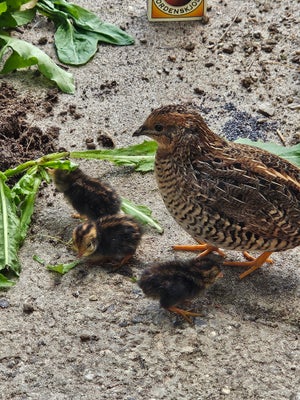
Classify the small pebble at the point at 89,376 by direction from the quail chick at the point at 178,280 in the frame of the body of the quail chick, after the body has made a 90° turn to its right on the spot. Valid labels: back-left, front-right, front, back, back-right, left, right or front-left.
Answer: front-right

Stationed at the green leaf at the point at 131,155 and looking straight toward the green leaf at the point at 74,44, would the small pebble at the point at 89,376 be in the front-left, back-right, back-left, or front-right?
back-left

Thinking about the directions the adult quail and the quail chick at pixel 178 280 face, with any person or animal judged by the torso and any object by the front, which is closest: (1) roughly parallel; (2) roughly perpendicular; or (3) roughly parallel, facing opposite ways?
roughly parallel, facing opposite ways

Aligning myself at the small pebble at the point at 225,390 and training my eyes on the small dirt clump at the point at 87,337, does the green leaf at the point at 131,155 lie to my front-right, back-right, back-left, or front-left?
front-right

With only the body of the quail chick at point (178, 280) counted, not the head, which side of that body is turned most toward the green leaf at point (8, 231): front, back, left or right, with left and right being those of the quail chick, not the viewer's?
back

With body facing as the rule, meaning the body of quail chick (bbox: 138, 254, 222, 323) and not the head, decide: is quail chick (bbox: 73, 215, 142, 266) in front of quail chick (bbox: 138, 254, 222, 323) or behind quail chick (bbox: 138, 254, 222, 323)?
behind

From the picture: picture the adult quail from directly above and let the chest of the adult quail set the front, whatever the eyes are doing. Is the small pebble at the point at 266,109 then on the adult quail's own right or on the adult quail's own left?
on the adult quail's own right

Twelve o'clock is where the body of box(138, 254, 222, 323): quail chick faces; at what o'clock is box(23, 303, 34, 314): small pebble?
The small pebble is roughly at 6 o'clock from the quail chick.

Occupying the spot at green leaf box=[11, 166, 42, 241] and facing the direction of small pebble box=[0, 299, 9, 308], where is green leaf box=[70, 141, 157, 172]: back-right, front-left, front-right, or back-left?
back-left

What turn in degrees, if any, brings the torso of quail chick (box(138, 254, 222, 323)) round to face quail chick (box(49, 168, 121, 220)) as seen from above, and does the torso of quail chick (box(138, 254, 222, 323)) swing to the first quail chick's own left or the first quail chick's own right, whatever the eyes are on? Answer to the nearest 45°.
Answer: approximately 135° to the first quail chick's own left

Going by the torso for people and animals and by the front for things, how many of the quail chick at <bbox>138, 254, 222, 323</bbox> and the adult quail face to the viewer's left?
1

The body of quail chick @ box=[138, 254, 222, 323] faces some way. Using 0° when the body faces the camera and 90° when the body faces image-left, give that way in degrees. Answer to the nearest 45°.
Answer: approximately 270°

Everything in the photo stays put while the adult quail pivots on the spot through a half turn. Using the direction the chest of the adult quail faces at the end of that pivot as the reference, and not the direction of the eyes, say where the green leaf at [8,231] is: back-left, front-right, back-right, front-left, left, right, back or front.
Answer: back

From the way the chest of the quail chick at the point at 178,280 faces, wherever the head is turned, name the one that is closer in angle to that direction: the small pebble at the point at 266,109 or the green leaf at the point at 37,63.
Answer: the small pebble

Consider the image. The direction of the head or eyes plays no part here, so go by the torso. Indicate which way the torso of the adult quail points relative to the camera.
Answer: to the viewer's left

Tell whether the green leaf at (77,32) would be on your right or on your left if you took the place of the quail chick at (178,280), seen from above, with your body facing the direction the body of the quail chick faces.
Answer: on your left

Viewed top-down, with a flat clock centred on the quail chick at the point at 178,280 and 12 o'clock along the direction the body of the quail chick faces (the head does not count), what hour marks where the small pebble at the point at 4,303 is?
The small pebble is roughly at 6 o'clock from the quail chick.
